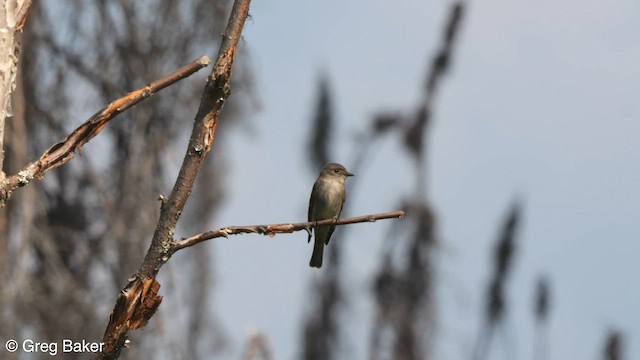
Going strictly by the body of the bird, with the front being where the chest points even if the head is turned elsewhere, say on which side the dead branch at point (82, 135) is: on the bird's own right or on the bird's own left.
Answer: on the bird's own right

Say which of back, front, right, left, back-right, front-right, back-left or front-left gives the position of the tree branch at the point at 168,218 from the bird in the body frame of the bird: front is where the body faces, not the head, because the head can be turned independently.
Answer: front-right
